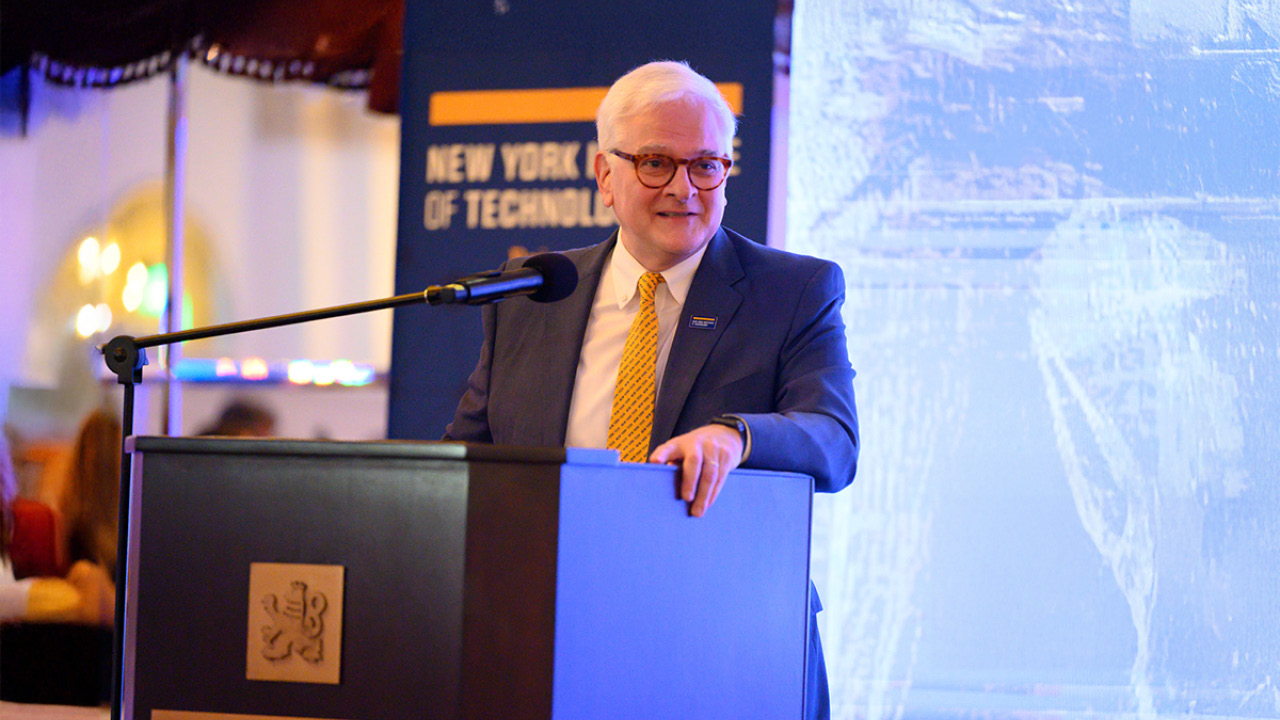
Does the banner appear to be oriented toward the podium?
yes

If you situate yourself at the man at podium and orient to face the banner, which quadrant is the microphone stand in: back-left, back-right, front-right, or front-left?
back-left

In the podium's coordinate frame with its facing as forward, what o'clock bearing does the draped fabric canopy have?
The draped fabric canopy is roughly at 4 o'clock from the podium.

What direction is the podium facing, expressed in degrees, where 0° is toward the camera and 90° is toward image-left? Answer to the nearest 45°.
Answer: approximately 45°

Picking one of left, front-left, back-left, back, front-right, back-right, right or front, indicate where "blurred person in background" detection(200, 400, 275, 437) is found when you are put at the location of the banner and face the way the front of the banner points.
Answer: back-right

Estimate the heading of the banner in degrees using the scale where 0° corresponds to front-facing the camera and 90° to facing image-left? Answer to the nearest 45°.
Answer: approximately 0°

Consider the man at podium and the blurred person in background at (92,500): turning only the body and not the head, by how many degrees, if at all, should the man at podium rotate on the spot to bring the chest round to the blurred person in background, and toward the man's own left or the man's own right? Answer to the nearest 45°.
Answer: approximately 135° to the man's own right

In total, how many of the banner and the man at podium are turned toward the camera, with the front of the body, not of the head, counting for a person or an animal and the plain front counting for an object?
2

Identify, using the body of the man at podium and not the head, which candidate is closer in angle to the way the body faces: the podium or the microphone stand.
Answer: the podium
